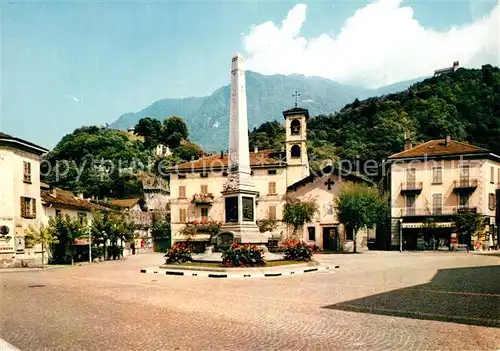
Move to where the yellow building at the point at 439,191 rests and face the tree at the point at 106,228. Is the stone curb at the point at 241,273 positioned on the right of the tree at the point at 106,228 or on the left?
left

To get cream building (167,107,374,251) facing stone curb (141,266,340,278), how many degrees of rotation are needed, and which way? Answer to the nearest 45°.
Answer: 0° — it already faces it

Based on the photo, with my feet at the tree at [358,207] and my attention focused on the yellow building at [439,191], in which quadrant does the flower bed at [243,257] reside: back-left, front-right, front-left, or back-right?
back-right

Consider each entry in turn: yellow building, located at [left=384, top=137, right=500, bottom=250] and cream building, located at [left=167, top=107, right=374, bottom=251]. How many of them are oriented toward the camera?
2

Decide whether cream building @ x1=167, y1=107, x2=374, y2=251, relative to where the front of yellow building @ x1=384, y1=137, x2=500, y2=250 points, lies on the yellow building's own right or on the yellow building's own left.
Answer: on the yellow building's own right

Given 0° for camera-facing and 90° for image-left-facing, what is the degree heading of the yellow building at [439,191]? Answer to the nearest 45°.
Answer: approximately 0°
